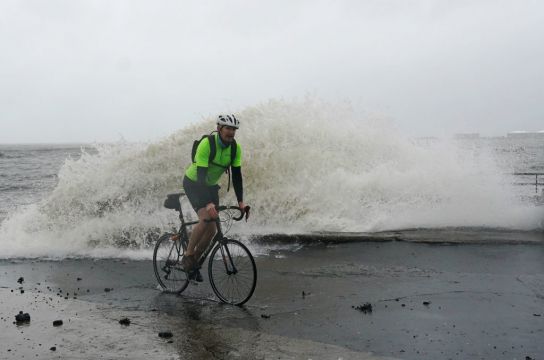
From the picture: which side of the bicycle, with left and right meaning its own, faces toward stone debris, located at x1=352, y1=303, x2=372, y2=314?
front

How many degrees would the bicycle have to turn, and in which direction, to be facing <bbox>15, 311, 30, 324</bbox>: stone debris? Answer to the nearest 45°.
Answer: approximately 135° to its right

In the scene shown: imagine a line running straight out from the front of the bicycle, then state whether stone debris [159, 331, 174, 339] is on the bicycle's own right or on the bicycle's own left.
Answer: on the bicycle's own right

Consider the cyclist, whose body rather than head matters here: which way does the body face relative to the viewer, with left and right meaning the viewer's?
facing the viewer and to the right of the viewer

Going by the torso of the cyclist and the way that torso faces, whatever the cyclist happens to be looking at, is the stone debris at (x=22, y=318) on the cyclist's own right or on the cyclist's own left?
on the cyclist's own right

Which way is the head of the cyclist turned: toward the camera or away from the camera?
toward the camera

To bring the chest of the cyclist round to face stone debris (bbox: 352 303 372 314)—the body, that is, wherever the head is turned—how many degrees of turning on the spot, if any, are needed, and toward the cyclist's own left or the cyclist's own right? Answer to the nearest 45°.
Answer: approximately 45° to the cyclist's own left
